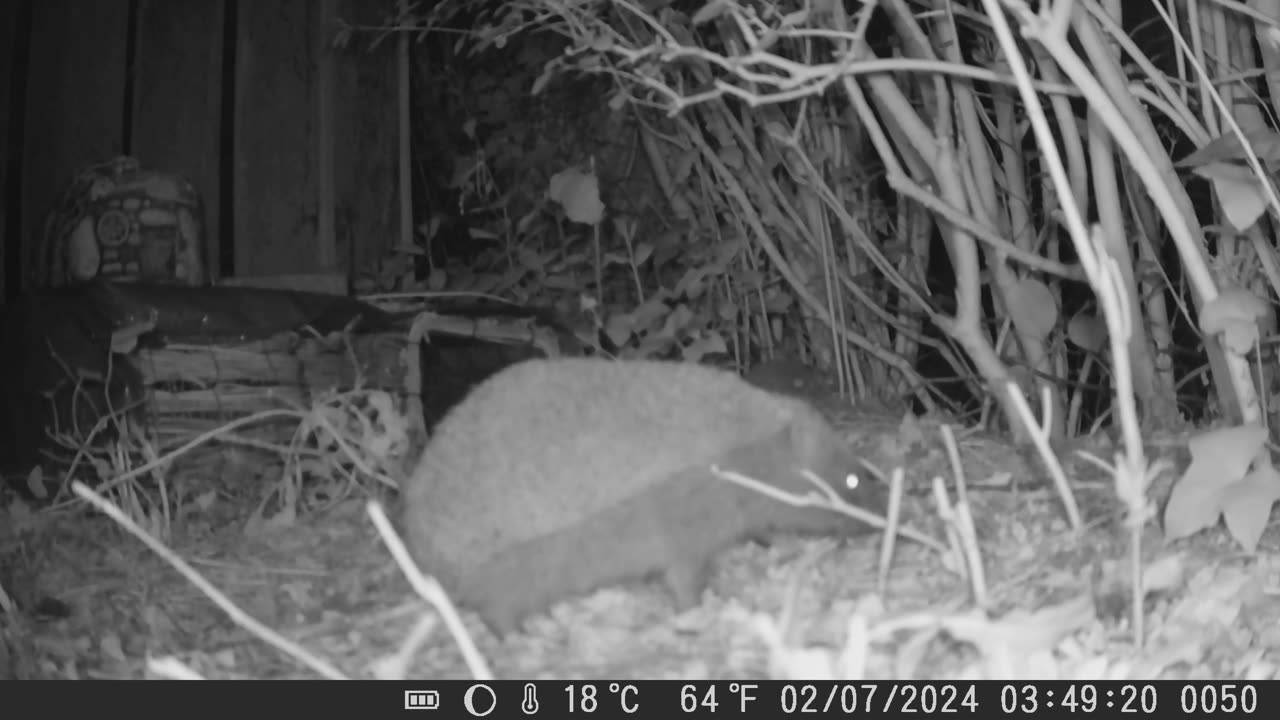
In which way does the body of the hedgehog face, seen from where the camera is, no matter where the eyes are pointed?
to the viewer's right
